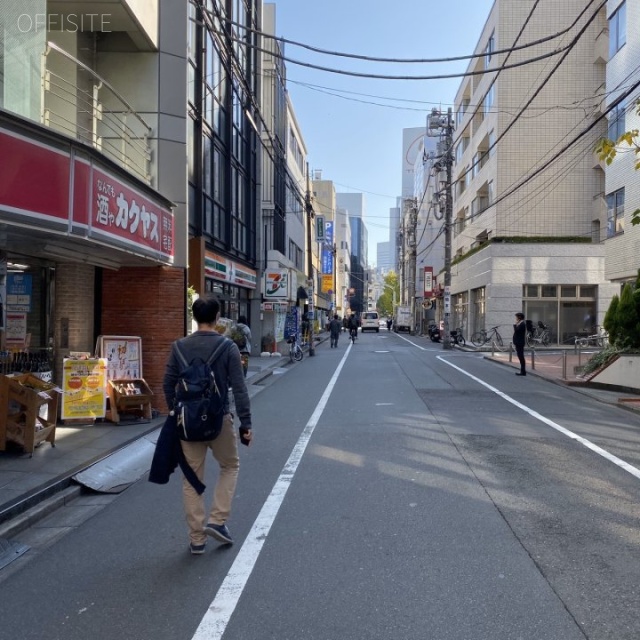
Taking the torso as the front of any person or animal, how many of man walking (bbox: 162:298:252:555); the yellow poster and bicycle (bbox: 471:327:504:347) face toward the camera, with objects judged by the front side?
1

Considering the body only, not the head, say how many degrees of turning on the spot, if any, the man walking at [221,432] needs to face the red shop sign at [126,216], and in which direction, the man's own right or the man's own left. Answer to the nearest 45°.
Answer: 0° — they already face it

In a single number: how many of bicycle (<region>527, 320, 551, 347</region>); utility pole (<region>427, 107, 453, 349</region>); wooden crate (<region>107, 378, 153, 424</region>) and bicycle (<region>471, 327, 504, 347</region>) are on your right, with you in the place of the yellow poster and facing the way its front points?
0

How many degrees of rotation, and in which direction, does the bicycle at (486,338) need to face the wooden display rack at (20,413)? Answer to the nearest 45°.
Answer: approximately 90° to its right

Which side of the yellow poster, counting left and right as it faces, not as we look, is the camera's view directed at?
front

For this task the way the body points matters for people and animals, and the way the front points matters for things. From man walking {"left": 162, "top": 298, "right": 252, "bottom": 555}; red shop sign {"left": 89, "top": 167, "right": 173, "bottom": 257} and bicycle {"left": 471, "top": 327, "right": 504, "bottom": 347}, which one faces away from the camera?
the man walking

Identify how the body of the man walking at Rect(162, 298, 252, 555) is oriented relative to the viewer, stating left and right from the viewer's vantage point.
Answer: facing away from the viewer

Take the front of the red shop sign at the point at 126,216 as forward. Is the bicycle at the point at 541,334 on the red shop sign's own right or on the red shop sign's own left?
on the red shop sign's own left

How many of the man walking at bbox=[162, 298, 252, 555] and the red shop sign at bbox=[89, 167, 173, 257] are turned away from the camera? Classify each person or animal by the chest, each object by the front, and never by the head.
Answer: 1

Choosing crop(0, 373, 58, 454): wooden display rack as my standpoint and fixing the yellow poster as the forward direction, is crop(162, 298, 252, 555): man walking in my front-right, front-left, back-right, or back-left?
back-right

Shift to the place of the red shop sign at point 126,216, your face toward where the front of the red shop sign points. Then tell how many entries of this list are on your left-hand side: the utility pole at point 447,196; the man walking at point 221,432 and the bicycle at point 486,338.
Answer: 2

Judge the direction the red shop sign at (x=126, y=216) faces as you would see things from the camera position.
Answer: facing the viewer and to the right of the viewer

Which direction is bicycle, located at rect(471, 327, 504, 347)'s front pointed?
to the viewer's right

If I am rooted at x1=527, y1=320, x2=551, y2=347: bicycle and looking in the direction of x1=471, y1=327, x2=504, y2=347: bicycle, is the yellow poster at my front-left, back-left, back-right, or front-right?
front-left

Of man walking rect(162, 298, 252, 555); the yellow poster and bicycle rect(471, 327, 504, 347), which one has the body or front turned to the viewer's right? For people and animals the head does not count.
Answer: the bicycle

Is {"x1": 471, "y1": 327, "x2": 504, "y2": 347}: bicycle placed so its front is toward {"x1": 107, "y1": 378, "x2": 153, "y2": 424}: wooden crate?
no
